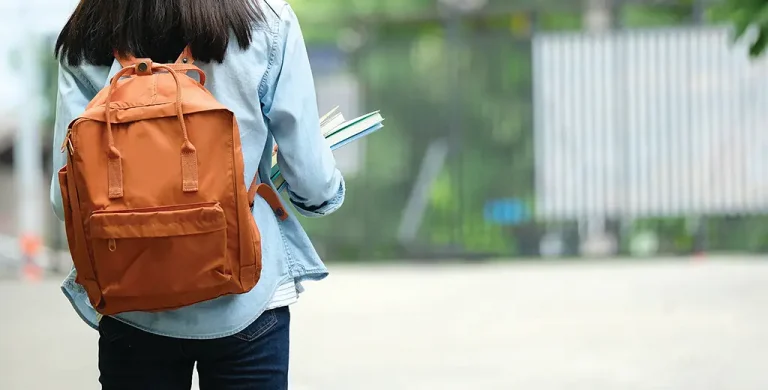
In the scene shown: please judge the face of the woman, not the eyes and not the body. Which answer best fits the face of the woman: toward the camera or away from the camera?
away from the camera

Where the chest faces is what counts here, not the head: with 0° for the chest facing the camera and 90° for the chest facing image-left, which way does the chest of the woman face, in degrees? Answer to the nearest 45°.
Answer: approximately 180°

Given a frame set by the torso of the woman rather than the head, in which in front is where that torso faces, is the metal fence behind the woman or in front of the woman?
in front
